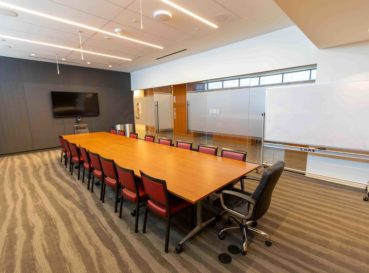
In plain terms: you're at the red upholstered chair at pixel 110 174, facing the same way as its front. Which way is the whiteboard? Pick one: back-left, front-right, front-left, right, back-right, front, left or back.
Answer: front-right

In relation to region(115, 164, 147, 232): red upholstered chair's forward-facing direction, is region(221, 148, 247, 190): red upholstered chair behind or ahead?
ahead

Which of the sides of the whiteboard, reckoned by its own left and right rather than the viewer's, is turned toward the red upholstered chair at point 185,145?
front

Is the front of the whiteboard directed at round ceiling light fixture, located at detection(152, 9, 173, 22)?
yes

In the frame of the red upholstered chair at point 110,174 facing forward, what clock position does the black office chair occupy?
The black office chair is roughly at 3 o'clock from the red upholstered chair.

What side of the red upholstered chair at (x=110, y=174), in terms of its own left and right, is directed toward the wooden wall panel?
front

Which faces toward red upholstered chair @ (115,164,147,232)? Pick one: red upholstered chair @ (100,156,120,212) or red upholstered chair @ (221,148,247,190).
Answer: red upholstered chair @ (221,148,247,190)

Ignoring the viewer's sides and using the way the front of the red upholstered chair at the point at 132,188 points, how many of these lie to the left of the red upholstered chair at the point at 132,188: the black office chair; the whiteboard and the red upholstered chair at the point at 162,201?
0

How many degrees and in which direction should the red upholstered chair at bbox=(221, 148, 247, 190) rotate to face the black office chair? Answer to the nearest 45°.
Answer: approximately 45° to its left

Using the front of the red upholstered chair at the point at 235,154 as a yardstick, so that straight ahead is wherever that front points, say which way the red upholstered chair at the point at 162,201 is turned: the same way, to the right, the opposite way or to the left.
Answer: the opposite way

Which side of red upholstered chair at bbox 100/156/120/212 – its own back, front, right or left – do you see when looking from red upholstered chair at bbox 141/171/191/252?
right

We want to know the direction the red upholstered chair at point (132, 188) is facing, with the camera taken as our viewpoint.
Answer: facing away from the viewer and to the right of the viewer

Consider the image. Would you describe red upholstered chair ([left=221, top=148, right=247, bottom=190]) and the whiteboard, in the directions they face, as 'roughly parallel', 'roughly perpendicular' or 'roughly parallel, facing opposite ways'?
roughly parallel

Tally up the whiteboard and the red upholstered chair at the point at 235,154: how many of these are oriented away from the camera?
0

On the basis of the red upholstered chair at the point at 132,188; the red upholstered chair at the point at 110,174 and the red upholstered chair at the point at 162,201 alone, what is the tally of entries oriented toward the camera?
0
